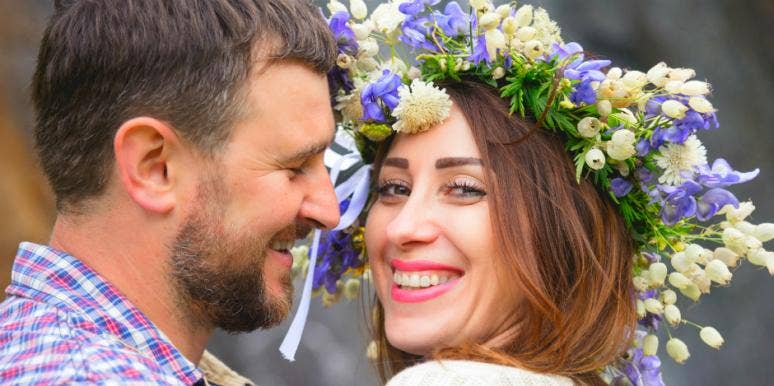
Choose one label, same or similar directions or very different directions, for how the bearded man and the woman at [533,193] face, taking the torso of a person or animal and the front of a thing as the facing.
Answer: very different directions

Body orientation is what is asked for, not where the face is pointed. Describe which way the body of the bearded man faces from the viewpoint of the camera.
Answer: to the viewer's right

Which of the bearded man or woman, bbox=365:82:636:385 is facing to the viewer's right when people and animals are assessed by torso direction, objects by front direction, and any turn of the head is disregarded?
the bearded man

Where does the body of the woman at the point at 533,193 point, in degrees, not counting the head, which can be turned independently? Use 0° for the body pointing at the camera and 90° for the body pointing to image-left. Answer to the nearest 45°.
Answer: approximately 45°

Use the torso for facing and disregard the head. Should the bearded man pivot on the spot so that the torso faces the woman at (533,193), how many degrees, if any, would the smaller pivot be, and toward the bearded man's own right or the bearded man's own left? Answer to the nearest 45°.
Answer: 0° — they already face them

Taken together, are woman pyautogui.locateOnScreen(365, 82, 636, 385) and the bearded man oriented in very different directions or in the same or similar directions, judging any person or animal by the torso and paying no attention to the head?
very different directions

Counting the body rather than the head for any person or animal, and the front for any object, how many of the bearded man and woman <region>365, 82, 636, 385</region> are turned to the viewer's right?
1

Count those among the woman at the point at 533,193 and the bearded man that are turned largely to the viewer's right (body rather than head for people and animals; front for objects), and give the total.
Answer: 1
